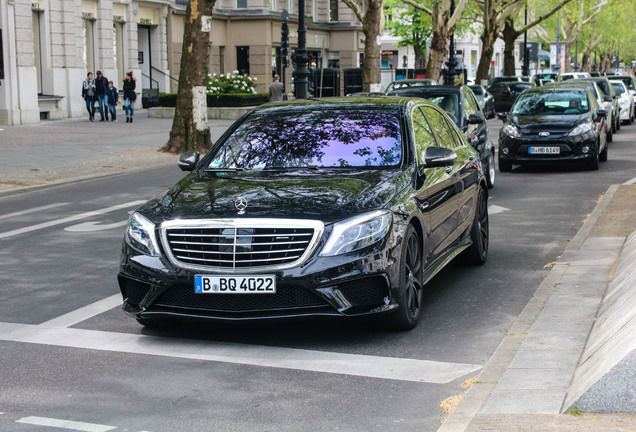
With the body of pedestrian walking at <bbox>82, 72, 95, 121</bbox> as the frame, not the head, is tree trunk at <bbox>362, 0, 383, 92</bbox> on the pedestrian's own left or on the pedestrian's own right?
on the pedestrian's own left

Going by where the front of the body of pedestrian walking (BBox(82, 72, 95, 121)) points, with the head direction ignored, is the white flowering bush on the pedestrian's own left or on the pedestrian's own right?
on the pedestrian's own left

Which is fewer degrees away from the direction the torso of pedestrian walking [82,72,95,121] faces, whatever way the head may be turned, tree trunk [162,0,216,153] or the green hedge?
the tree trunk

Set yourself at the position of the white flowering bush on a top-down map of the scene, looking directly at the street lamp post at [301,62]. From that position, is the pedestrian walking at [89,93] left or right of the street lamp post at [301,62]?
right

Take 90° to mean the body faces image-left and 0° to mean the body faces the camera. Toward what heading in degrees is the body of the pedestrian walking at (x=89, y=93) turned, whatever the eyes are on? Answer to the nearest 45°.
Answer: approximately 0°

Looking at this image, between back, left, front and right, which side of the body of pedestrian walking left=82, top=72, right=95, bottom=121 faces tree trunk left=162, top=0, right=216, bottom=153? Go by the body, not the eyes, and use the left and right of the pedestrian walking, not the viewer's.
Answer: front

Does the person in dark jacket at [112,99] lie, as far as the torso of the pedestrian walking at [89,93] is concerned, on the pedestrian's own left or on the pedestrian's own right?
on the pedestrian's own left

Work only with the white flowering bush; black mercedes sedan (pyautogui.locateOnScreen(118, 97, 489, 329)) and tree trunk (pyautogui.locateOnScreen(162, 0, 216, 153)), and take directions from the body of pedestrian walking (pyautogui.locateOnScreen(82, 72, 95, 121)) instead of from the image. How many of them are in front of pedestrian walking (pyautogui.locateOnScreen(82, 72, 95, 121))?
2

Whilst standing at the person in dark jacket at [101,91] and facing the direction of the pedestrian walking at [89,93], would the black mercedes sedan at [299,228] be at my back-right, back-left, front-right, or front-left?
back-left
